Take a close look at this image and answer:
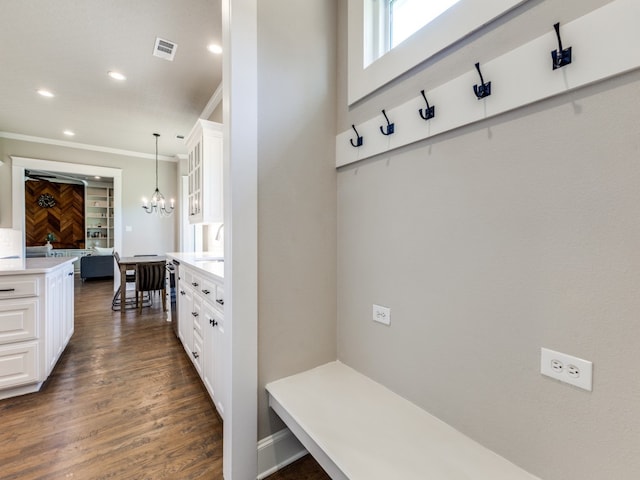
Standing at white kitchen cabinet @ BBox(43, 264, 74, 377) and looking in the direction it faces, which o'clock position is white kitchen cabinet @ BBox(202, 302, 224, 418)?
white kitchen cabinet @ BBox(202, 302, 224, 418) is roughly at 2 o'clock from white kitchen cabinet @ BBox(43, 264, 74, 377).

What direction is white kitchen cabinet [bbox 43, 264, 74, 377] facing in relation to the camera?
to the viewer's right

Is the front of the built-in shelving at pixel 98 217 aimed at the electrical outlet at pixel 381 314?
yes

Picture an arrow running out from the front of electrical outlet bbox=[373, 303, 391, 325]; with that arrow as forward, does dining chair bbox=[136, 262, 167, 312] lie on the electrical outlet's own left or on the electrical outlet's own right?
on the electrical outlet's own right

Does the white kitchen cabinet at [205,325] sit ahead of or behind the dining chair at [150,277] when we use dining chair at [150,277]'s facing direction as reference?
behind

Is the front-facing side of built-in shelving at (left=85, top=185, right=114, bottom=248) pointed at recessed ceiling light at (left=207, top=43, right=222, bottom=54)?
yes

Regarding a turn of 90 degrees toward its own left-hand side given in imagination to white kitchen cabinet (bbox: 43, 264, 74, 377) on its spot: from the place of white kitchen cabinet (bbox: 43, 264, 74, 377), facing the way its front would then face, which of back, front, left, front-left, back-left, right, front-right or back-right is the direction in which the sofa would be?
front

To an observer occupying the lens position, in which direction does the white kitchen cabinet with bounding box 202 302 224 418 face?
facing to the left of the viewer

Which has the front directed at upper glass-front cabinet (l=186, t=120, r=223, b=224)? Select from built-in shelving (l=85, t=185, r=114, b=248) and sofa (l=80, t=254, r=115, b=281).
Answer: the built-in shelving

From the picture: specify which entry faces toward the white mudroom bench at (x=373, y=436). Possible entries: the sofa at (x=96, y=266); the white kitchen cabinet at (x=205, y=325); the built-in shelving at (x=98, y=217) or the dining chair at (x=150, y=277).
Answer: the built-in shelving

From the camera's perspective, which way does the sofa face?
away from the camera

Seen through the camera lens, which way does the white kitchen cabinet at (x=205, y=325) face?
facing to the left of the viewer
